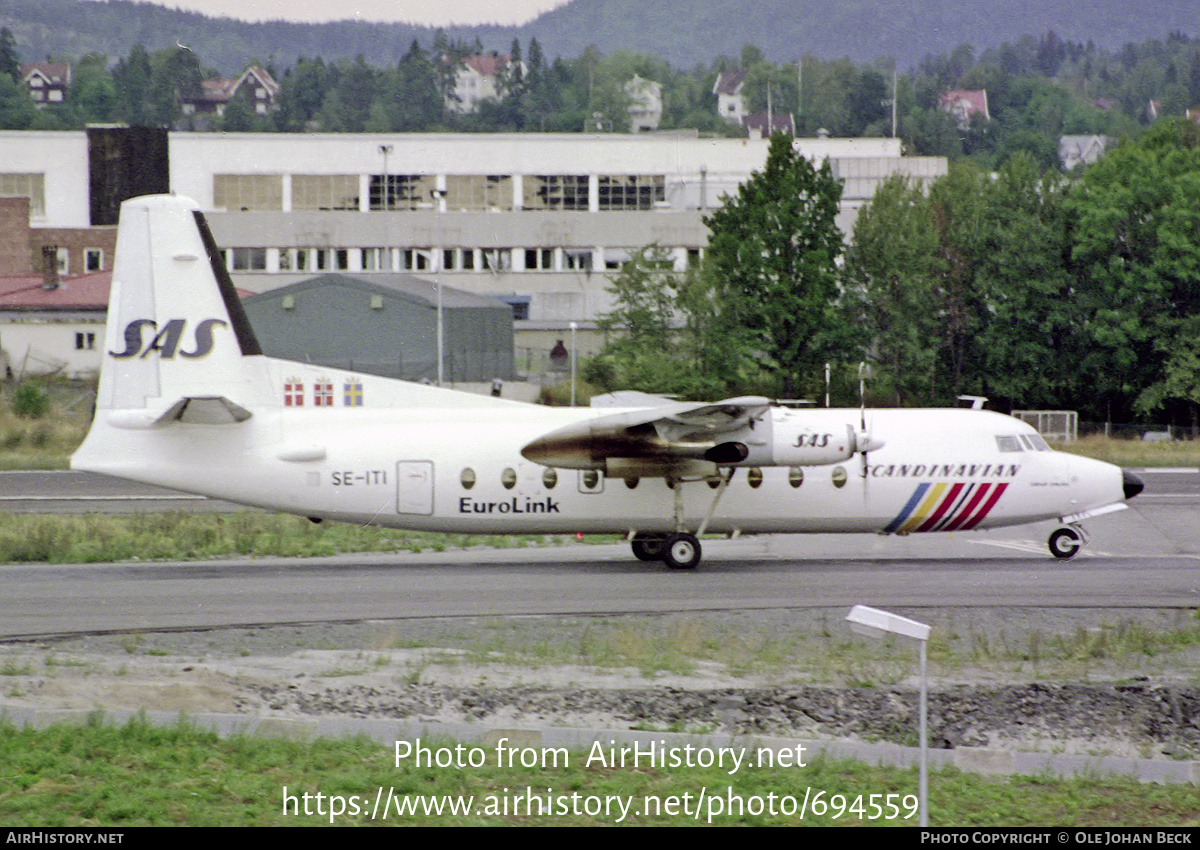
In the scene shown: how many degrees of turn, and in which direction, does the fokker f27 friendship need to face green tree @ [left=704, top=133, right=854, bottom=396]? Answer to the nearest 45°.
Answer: approximately 90° to its left

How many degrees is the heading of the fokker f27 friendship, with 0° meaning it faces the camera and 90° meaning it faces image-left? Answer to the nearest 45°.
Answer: approximately 270°
